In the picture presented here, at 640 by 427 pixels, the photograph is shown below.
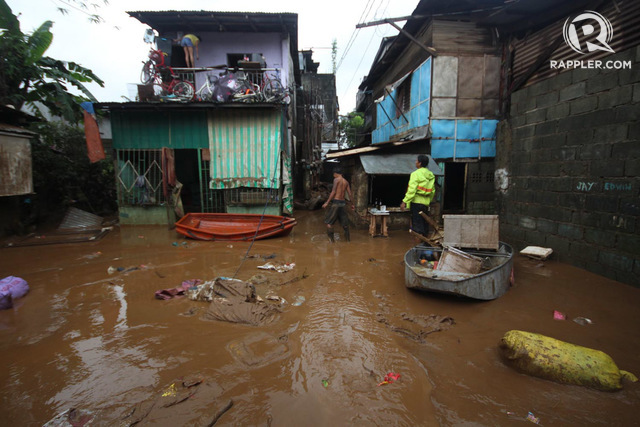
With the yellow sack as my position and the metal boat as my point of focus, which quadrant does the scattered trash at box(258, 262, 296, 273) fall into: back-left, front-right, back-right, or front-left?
front-left

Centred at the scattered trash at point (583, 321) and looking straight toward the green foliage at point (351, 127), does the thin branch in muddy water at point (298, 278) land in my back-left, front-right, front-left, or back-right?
front-left
